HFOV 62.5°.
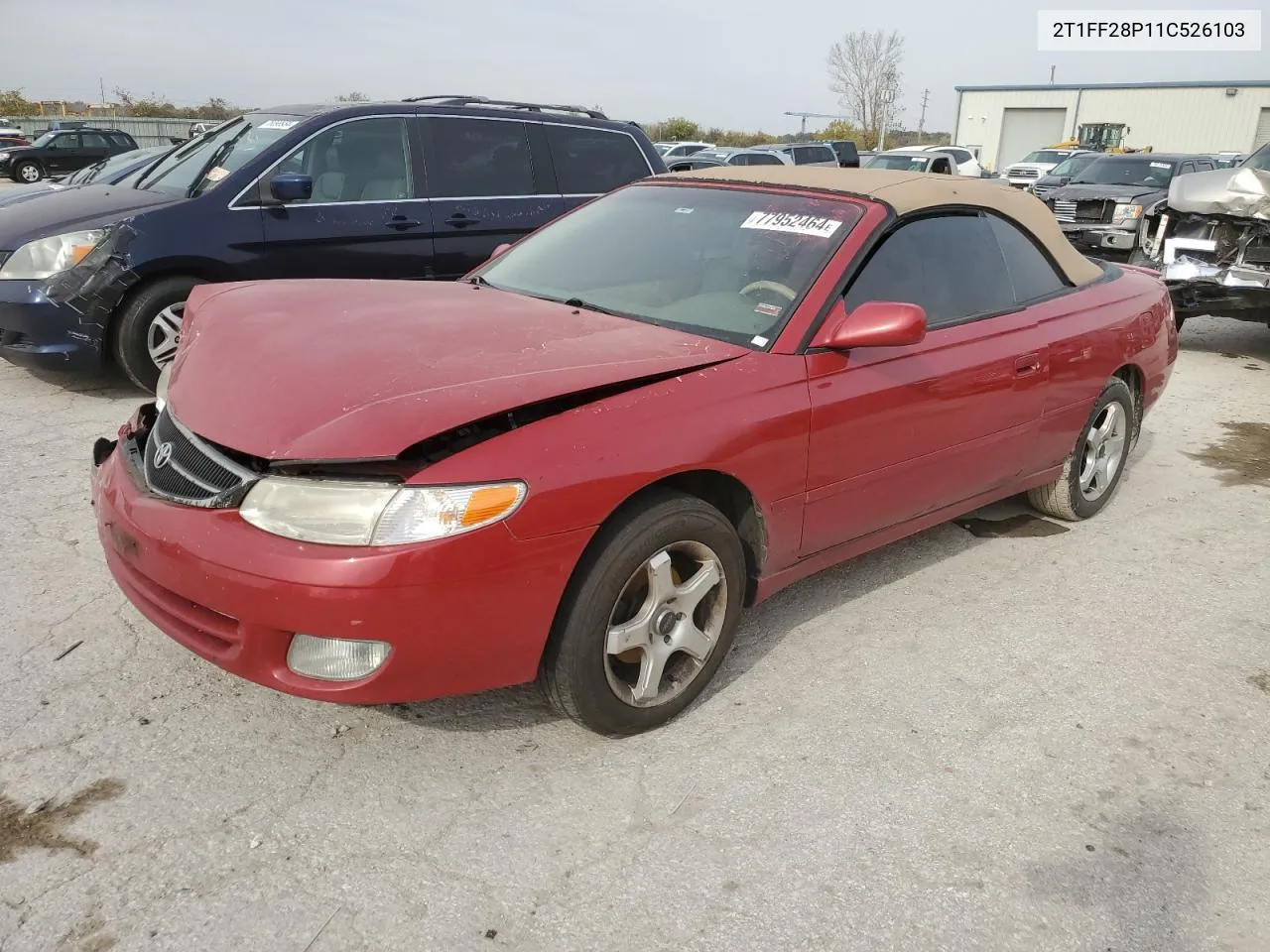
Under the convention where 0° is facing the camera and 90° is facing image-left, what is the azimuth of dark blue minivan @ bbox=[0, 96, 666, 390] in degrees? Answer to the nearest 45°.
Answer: approximately 45°

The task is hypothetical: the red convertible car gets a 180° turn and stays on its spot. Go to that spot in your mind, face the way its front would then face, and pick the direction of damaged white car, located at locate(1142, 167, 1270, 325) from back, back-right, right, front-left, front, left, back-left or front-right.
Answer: front

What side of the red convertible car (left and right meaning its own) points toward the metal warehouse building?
back

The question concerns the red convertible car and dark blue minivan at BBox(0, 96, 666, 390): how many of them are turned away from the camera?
0

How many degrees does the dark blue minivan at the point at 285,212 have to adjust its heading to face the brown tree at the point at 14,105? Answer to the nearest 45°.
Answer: approximately 135° to its right

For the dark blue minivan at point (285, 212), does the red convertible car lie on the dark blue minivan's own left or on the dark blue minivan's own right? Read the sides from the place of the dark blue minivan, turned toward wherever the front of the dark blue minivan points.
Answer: on the dark blue minivan's own left

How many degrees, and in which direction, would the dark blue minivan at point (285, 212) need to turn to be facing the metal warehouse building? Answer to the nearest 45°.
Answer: approximately 180°

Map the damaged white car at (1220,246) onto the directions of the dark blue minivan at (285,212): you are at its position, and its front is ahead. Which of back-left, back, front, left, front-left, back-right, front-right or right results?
back-left

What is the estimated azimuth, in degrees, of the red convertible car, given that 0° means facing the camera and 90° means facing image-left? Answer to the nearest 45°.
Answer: approximately 45°

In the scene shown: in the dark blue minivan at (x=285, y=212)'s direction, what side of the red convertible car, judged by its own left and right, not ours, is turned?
right
